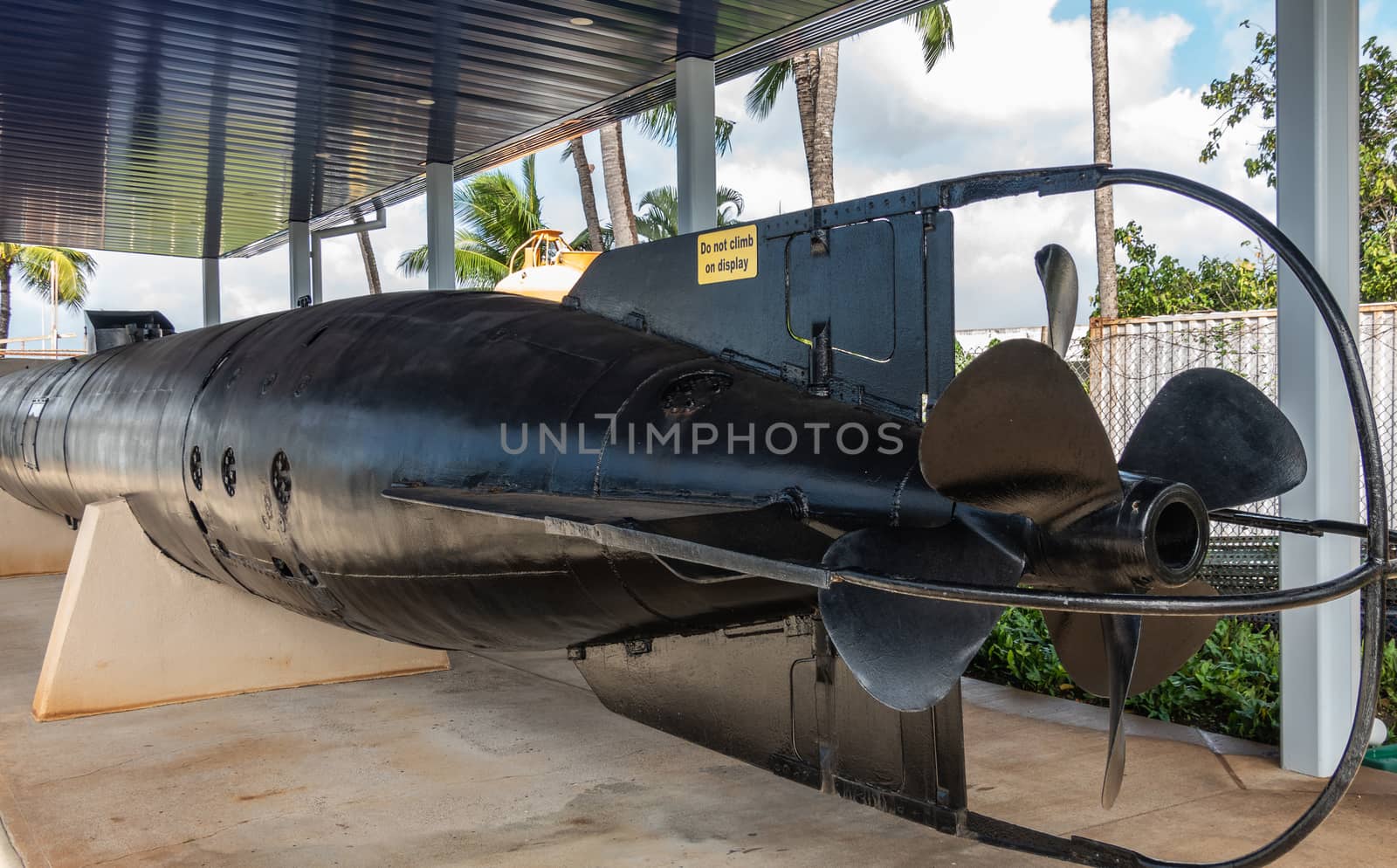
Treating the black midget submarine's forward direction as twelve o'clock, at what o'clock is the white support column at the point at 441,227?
The white support column is roughly at 1 o'clock from the black midget submarine.

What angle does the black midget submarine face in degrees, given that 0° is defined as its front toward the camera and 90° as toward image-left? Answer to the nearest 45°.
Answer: approximately 135°

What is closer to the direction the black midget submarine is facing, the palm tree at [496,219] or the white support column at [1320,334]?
the palm tree

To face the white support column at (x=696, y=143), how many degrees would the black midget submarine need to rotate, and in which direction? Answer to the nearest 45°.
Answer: approximately 45° to its right

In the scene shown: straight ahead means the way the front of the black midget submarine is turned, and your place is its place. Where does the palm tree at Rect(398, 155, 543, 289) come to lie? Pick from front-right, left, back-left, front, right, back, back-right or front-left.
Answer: front-right

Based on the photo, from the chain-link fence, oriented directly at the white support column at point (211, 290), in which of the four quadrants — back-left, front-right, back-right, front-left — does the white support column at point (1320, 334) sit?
back-left

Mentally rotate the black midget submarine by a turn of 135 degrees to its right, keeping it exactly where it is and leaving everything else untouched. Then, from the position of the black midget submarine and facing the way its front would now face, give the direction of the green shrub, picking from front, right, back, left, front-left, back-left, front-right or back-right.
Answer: front-left

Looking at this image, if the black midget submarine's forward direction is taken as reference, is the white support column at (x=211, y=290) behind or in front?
in front

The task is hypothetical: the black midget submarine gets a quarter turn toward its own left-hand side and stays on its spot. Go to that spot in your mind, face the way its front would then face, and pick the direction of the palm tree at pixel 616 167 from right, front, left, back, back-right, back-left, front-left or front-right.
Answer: back-right

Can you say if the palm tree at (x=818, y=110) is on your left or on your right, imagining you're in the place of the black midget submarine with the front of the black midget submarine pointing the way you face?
on your right

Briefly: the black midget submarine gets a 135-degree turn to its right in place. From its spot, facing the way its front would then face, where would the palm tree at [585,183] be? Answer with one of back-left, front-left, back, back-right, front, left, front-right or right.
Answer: left

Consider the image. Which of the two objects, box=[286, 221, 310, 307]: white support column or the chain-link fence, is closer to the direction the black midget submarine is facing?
the white support column

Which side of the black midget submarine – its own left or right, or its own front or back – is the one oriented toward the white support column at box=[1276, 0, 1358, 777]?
back
